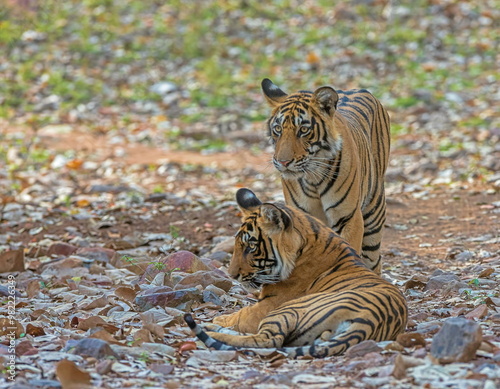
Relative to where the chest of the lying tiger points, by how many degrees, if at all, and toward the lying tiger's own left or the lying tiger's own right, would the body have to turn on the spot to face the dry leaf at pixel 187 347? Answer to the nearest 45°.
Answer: approximately 45° to the lying tiger's own left

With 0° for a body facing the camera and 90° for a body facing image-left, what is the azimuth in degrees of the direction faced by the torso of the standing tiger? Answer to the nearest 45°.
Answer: approximately 45°

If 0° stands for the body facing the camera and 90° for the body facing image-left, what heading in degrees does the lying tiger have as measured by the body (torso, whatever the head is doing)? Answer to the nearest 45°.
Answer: approximately 90°

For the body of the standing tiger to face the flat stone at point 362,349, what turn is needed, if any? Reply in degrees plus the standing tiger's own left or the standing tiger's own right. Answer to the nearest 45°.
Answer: approximately 45° to the standing tiger's own left

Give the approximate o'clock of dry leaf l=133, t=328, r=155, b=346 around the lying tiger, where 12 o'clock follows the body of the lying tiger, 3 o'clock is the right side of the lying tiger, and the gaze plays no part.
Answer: The dry leaf is roughly at 11 o'clock from the lying tiger.

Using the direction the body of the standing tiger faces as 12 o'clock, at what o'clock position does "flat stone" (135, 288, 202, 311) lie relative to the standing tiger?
The flat stone is roughly at 12 o'clock from the standing tiger.

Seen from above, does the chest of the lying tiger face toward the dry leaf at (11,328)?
yes

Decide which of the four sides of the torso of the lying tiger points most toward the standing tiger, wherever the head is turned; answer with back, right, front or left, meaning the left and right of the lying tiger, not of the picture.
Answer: right
